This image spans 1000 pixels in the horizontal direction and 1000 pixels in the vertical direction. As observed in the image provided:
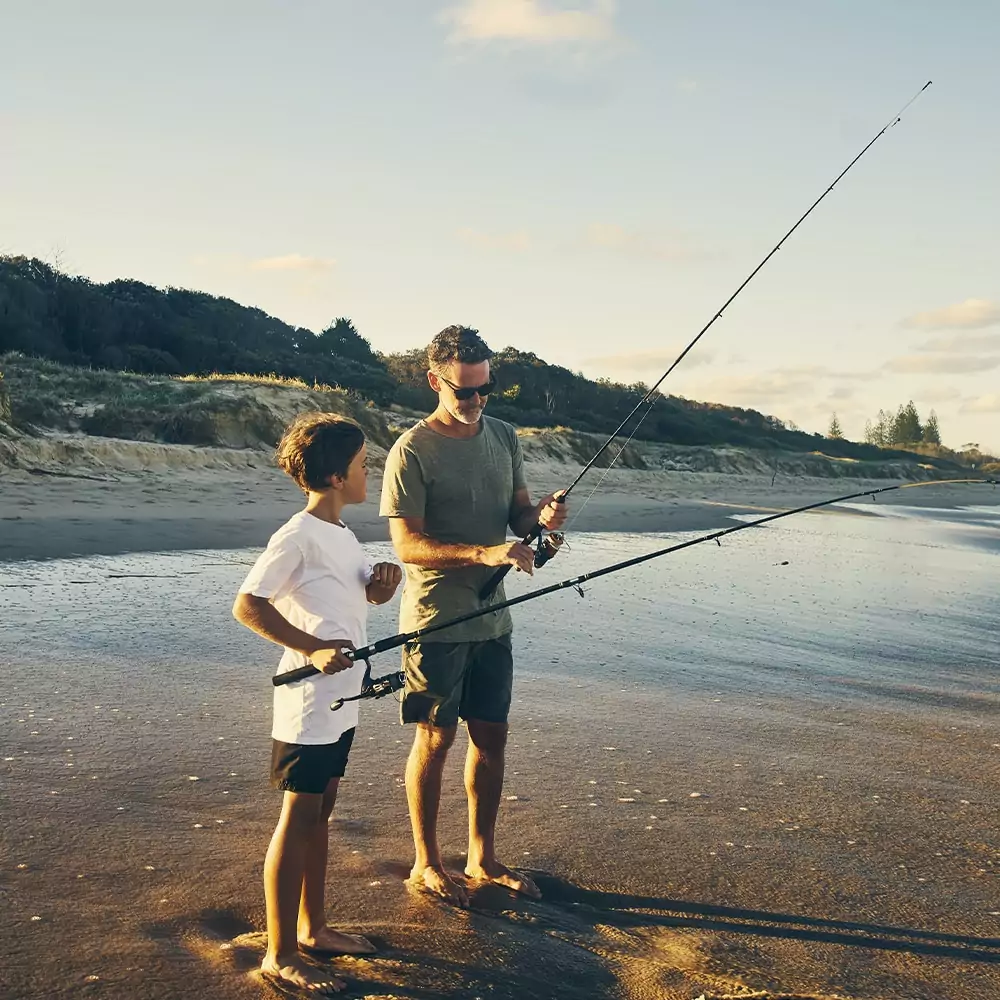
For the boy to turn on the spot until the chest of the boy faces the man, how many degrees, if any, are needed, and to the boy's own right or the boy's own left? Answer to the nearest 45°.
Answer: approximately 45° to the boy's own left

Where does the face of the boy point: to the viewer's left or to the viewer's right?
to the viewer's right

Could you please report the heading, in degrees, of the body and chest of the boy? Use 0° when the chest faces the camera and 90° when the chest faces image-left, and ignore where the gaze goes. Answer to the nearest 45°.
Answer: approximately 270°

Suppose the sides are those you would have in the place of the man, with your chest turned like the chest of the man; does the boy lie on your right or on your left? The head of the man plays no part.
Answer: on your right

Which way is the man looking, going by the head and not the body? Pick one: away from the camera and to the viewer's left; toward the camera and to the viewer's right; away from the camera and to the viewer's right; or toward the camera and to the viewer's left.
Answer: toward the camera and to the viewer's right
